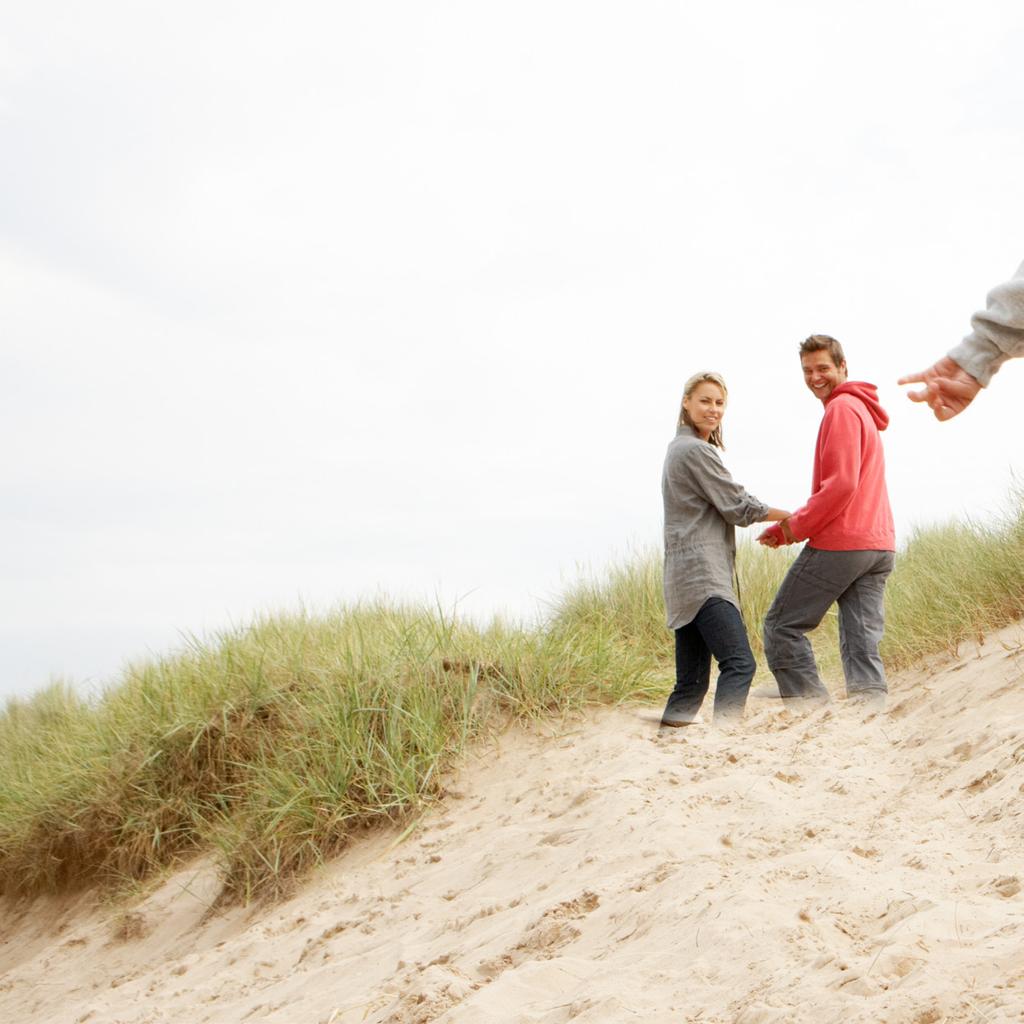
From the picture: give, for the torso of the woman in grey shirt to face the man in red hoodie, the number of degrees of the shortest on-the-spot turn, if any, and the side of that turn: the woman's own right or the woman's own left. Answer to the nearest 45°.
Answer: approximately 45° to the woman's own right

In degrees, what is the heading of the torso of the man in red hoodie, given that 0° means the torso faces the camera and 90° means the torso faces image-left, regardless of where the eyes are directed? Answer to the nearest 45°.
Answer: approximately 135°

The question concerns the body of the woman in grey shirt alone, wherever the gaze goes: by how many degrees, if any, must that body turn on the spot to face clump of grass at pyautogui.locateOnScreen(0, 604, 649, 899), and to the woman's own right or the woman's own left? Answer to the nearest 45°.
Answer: approximately 135° to the woman's own left

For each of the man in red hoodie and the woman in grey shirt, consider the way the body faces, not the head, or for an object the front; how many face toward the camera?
0

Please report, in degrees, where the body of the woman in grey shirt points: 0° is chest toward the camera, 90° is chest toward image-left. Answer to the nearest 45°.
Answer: approximately 225°
